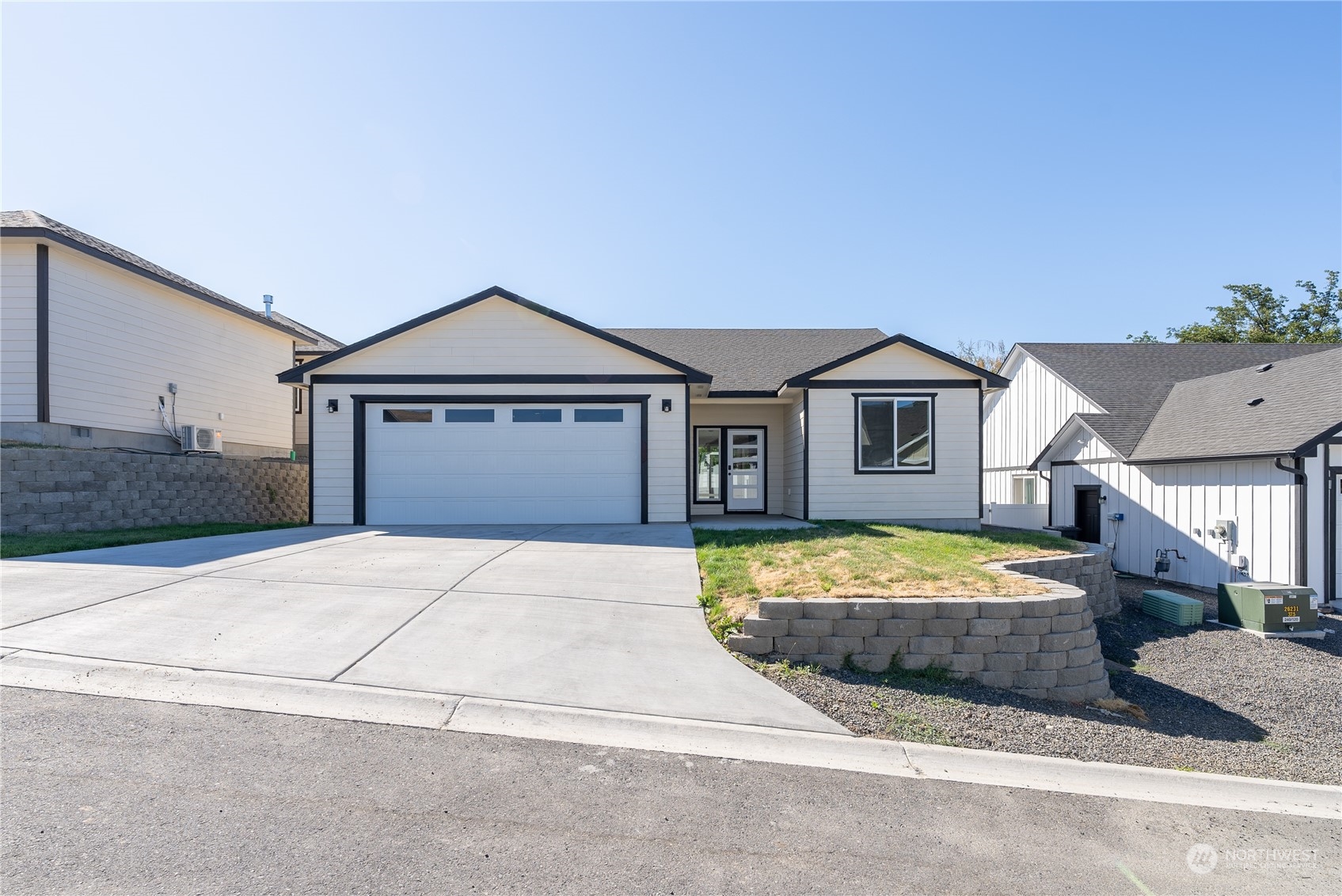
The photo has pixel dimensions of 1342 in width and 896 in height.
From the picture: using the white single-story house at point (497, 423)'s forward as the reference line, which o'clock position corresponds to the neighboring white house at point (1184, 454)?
The neighboring white house is roughly at 9 o'clock from the white single-story house.

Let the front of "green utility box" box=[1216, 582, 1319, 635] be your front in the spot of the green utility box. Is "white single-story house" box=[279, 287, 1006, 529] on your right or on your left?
on your right

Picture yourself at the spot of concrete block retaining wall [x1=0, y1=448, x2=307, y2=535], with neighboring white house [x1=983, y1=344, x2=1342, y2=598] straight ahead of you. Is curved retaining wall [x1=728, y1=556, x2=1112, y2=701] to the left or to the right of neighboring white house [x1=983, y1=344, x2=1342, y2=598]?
right

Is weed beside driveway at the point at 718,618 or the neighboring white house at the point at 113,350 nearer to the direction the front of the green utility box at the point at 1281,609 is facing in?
the weed beside driveway

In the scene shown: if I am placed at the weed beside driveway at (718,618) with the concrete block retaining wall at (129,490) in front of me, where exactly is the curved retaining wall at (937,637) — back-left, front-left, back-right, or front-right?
back-right

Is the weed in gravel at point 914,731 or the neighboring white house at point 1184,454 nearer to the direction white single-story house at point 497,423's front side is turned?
the weed in gravel

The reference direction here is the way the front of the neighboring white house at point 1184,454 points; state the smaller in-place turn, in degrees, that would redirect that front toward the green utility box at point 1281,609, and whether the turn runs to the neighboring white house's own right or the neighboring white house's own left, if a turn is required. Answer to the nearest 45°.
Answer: approximately 45° to the neighboring white house's own right

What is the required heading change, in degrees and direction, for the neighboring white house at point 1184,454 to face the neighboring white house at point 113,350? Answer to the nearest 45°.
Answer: approximately 90° to its right

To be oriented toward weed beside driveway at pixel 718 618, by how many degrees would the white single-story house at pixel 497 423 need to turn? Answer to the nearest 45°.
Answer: approximately 45° to its left

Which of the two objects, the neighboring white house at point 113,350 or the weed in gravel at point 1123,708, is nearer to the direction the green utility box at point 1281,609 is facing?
the weed in gravel

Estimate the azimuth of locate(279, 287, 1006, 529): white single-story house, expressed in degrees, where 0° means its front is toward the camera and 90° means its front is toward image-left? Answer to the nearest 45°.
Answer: approximately 0°

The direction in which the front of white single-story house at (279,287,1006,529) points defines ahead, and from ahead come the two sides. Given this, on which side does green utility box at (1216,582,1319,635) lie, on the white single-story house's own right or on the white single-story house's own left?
on the white single-story house's own left

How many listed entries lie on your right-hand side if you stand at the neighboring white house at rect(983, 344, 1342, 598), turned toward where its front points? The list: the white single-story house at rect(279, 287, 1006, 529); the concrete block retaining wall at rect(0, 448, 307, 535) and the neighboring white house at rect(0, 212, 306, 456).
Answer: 3
